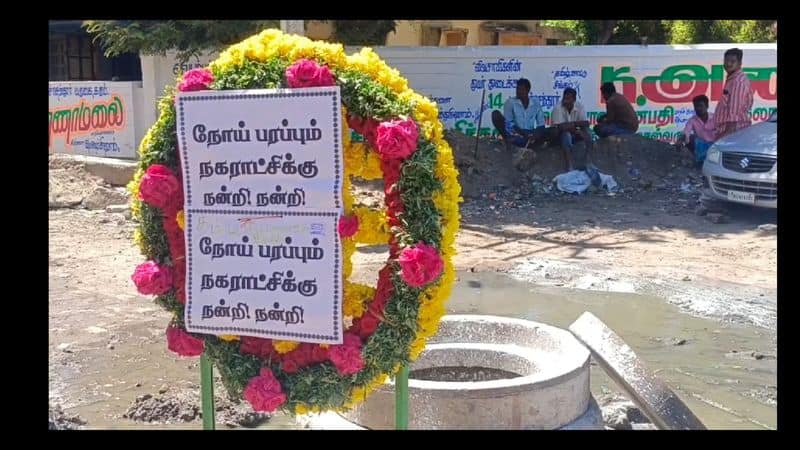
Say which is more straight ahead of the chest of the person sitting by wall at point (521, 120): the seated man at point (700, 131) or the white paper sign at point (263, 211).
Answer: the white paper sign

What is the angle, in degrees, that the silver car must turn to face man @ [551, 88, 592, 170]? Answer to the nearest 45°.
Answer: approximately 90° to its right

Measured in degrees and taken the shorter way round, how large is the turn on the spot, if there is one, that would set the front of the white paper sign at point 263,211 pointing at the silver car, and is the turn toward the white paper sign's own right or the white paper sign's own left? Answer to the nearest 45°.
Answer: approximately 135° to the white paper sign's own left

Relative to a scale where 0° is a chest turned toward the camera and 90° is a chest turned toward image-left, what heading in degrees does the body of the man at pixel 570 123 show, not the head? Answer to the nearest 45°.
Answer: approximately 0°
